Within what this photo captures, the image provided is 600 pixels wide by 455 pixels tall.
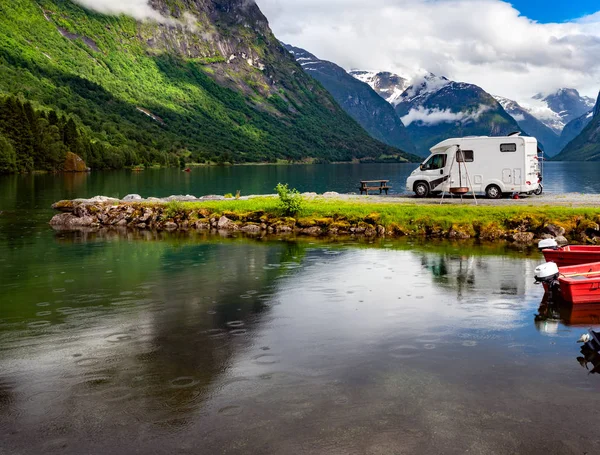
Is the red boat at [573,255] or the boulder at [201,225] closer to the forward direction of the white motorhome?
the boulder

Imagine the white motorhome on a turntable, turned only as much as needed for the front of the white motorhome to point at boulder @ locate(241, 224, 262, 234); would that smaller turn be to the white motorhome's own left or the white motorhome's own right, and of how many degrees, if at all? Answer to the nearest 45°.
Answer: approximately 45° to the white motorhome's own left

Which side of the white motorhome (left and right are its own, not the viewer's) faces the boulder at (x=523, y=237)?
left

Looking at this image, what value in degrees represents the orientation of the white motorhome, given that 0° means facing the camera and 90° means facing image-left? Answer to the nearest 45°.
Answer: approximately 90°

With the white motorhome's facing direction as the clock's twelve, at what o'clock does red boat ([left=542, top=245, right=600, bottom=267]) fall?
The red boat is roughly at 9 o'clock from the white motorhome.

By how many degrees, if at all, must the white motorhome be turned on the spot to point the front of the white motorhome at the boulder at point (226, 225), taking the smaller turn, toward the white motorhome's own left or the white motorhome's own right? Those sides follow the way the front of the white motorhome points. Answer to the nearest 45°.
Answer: approximately 45° to the white motorhome's own left

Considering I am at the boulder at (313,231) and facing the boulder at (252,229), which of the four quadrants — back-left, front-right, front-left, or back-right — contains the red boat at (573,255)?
back-left

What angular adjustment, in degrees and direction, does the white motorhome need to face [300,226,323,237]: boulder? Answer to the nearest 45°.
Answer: approximately 45° to its left
